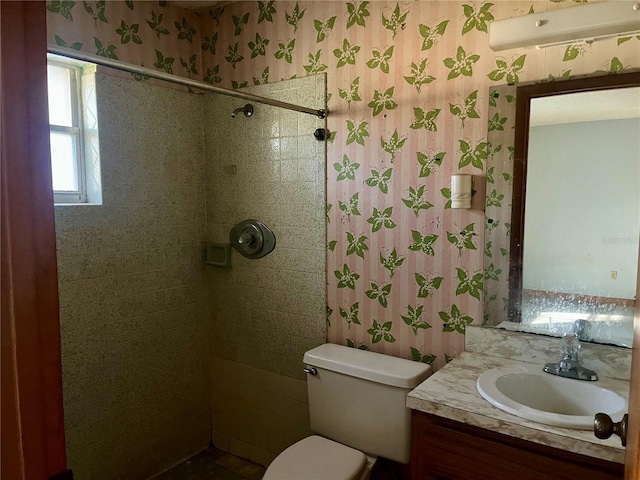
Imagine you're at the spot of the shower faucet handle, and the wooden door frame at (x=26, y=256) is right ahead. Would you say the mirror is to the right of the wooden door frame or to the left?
left

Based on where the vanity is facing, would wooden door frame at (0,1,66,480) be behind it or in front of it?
in front

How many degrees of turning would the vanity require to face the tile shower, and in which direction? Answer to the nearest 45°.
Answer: approximately 45° to its right

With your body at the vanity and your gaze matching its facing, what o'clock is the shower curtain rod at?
The shower curtain rod is roughly at 1 o'clock from the vanity.

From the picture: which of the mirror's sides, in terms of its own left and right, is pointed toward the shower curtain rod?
front

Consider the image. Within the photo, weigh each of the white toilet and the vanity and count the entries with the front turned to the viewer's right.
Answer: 0

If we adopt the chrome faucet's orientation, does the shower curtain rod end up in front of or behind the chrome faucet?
in front

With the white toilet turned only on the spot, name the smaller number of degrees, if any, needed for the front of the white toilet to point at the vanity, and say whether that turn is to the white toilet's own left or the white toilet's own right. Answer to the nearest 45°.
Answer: approximately 90° to the white toilet's own left

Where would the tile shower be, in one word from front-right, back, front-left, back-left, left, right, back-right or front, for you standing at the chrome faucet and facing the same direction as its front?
front-right
